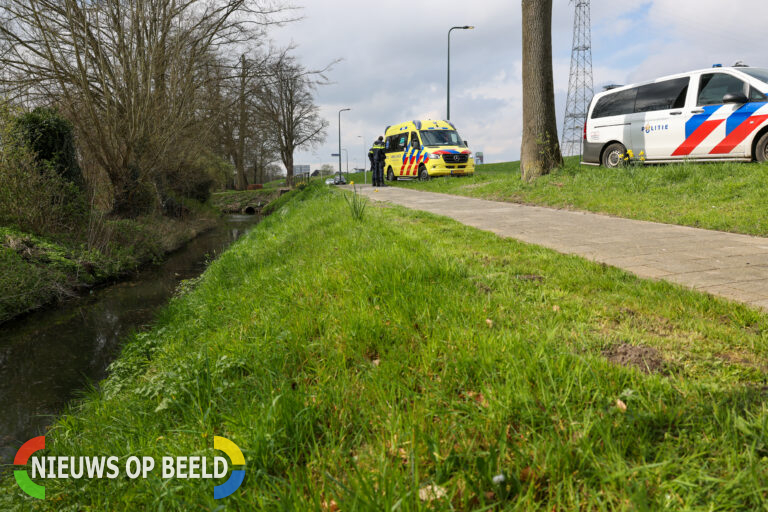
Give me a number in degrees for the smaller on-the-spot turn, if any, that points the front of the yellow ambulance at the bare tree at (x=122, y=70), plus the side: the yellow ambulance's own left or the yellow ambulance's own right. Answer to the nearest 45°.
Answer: approximately 90° to the yellow ambulance's own right

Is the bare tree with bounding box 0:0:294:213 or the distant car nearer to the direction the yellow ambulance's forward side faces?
the bare tree

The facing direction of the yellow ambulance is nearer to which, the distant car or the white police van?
the white police van

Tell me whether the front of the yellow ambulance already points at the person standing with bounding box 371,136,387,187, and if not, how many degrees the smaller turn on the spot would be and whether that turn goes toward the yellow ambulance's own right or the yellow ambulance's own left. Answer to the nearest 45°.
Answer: approximately 90° to the yellow ambulance's own right

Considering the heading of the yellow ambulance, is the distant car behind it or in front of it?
behind

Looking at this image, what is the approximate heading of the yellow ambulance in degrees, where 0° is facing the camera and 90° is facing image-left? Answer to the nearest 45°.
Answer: approximately 315°

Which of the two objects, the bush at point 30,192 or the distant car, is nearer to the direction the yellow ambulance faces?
the bush

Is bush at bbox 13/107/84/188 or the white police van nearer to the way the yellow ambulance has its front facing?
the white police van

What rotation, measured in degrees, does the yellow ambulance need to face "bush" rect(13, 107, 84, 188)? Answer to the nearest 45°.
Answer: approximately 90° to its right
